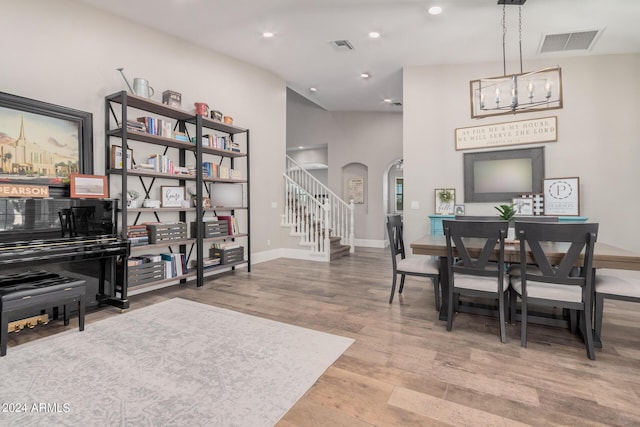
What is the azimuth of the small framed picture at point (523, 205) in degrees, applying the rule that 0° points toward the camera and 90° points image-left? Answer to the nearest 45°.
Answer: approximately 0°

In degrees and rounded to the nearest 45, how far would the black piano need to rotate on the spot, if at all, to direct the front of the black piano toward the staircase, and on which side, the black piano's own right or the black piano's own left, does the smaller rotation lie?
approximately 45° to the black piano's own left

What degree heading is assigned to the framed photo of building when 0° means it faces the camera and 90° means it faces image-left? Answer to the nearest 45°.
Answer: approximately 315°

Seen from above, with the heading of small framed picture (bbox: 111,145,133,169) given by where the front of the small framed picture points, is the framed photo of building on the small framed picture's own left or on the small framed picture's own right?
on the small framed picture's own right

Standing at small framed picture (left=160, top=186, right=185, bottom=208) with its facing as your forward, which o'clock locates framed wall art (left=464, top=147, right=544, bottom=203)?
The framed wall art is roughly at 11 o'clock from the small framed picture.

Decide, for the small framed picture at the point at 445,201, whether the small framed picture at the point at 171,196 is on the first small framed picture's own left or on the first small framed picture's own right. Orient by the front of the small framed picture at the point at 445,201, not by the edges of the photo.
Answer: on the first small framed picture's own right

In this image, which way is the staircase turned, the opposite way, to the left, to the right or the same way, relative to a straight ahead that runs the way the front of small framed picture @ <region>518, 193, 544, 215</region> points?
to the left

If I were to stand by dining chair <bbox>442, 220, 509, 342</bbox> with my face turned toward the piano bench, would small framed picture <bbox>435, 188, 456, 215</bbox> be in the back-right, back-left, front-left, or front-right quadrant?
back-right
